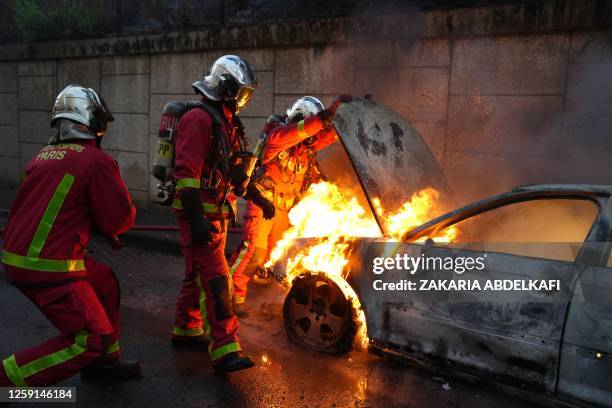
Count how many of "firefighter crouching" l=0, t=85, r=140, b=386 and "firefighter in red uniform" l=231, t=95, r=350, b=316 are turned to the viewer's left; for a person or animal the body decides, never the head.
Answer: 0

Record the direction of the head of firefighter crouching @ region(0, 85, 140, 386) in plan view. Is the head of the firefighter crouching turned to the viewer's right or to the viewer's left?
to the viewer's right

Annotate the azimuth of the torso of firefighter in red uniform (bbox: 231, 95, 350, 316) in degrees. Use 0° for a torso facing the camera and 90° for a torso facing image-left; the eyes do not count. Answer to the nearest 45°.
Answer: approximately 315°

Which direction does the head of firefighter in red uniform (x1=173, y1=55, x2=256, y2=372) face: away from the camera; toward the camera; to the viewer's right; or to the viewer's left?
to the viewer's right

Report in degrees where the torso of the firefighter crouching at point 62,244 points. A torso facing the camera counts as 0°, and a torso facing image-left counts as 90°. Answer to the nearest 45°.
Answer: approximately 225°

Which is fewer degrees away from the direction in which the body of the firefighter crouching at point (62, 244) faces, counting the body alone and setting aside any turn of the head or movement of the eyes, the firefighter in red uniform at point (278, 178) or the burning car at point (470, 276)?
the firefighter in red uniform

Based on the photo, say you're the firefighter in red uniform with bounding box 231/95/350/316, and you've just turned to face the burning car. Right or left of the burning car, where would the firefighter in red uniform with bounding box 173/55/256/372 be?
right

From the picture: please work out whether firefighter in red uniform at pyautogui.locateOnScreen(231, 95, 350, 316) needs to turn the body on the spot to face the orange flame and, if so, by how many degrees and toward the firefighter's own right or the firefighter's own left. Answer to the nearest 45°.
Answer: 0° — they already face it

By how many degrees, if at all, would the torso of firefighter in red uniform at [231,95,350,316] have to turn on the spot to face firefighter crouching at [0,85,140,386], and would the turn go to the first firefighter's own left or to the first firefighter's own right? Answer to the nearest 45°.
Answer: approximately 90° to the first firefighter's own right

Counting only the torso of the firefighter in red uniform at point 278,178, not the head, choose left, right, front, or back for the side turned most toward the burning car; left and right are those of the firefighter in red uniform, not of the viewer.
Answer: front

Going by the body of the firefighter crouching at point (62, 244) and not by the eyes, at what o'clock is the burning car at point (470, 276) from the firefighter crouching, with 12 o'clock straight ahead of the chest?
The burning car is roughly at 2 o'clock from the firefighter crouching.

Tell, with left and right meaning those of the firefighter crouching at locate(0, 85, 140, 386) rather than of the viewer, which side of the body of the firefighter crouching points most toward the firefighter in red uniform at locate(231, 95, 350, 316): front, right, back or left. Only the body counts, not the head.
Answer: front
